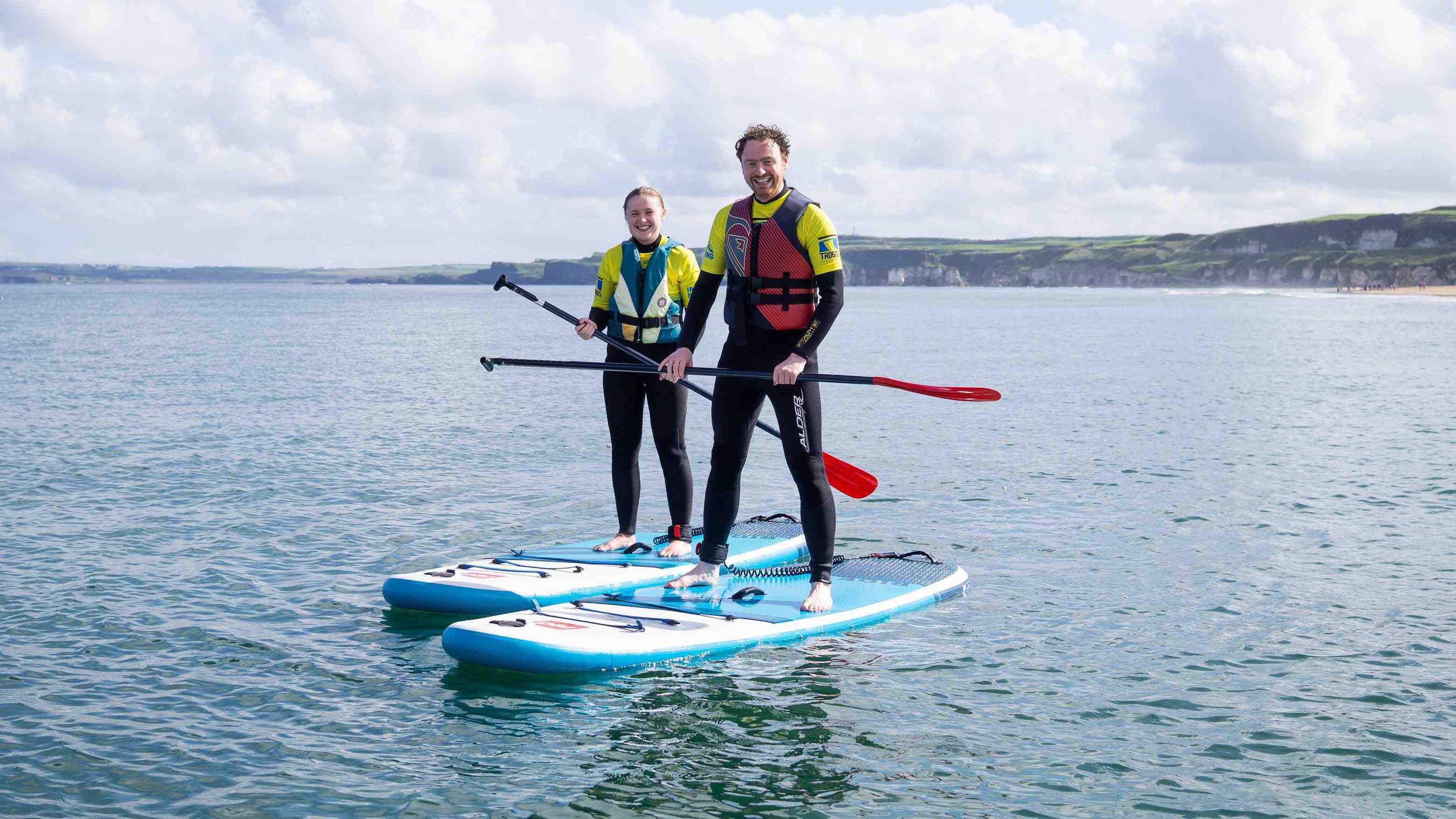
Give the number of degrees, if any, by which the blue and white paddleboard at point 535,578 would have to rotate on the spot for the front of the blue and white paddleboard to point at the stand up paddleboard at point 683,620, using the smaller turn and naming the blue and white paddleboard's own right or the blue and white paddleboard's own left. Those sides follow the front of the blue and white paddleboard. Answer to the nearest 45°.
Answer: approximately 90° to the blue and white paddleboard's own left

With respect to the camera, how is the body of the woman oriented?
toward the camera

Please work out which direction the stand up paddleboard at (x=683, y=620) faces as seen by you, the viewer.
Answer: facing the viewer and to the left of the viewer

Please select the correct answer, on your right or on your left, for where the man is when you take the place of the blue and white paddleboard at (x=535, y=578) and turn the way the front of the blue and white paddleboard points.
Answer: on your left

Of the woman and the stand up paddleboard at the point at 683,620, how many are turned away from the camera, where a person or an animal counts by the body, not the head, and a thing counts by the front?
0

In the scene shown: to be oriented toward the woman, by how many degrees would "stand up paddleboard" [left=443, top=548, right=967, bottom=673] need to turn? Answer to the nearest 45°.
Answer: approximately 135° to its right

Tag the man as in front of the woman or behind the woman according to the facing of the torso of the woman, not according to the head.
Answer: in front
